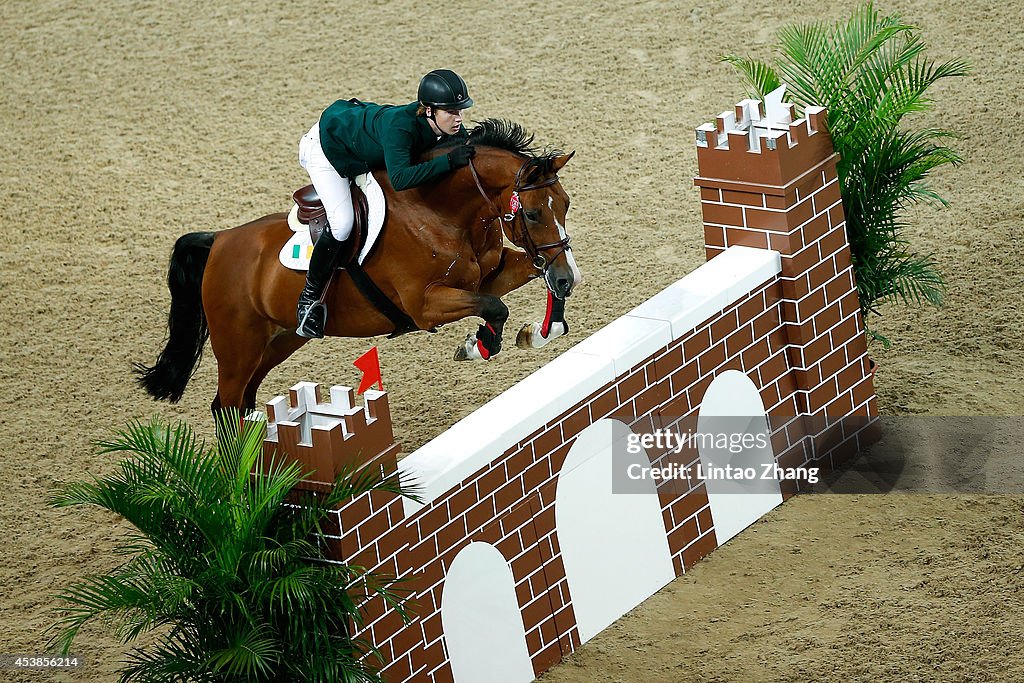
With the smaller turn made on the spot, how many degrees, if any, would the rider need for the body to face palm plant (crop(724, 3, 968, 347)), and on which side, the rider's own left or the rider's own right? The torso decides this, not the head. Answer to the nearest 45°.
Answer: approximately 45° to the rider's own left

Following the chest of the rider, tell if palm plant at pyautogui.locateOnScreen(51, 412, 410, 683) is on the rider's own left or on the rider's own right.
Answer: on the rider's own right

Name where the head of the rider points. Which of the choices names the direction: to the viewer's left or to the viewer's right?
to the viewer's right

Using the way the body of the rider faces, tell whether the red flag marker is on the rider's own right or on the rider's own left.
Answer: on the rider's own right

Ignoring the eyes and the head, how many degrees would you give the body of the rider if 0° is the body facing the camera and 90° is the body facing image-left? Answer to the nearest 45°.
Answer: approximately 315°
